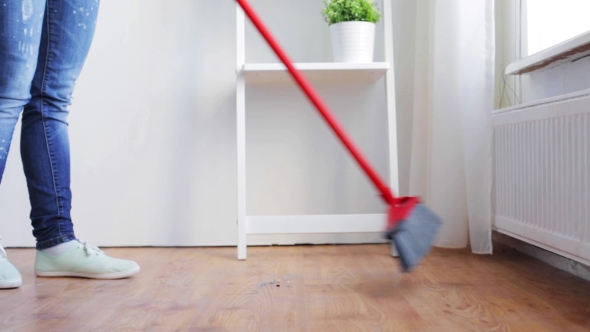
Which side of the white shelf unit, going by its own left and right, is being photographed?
front

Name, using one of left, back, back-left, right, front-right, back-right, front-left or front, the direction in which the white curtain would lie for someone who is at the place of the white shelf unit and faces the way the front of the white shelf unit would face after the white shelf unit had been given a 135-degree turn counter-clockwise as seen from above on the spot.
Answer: front-right

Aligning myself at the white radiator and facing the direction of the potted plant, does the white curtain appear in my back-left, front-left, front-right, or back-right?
front-right
